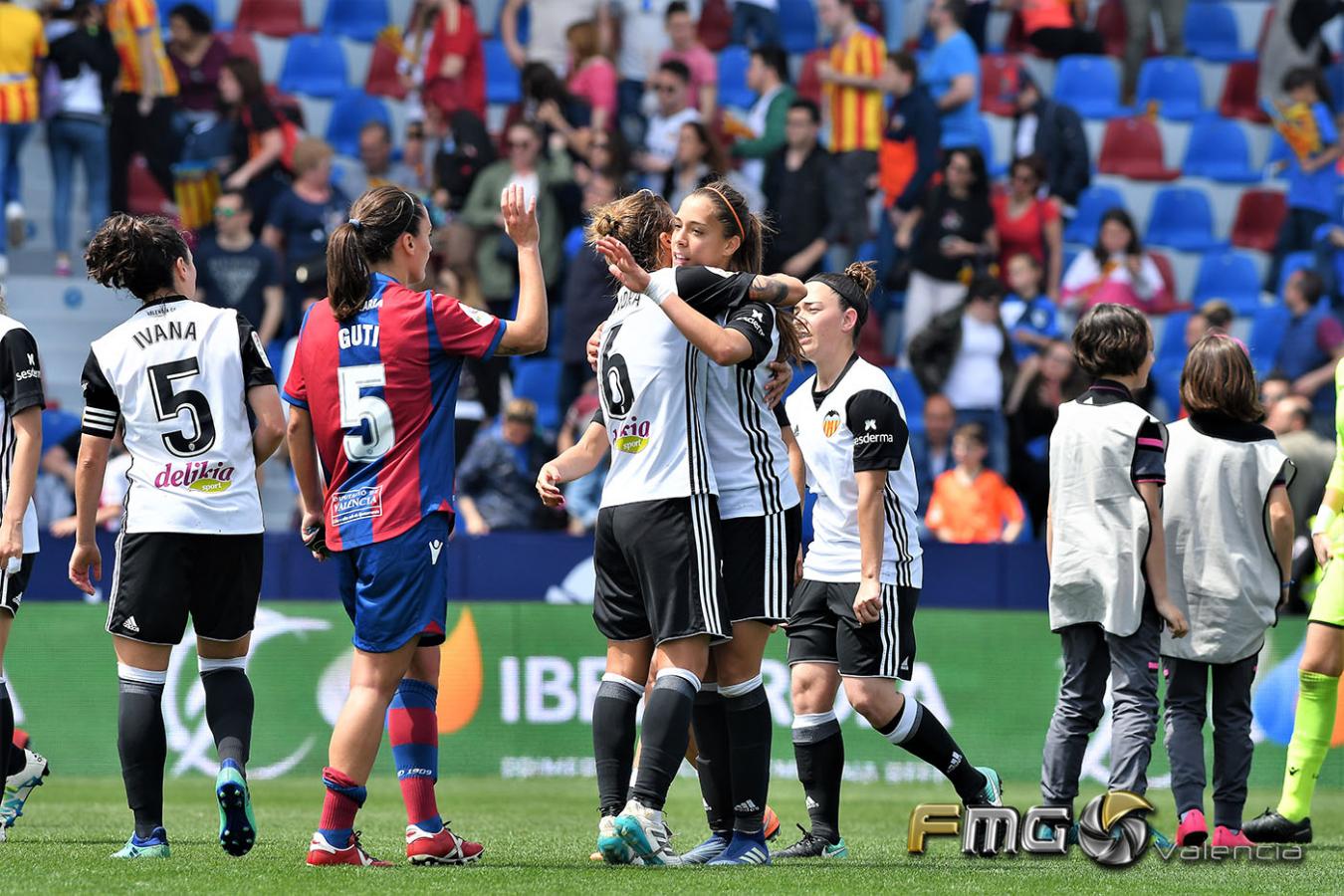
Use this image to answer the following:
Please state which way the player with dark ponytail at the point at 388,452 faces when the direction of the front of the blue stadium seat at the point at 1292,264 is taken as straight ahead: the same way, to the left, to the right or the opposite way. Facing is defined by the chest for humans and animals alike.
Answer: the opposite way

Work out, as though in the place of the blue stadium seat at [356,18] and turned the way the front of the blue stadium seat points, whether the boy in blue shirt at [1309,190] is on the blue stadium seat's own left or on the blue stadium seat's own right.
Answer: on the blue stadium seat's own left

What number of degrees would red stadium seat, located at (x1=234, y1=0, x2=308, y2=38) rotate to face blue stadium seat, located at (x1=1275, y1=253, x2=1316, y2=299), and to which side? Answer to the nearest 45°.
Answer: approximately 90° to its left

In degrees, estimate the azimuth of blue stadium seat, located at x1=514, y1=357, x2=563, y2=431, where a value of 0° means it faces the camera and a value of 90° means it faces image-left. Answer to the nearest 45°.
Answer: approximately 0°

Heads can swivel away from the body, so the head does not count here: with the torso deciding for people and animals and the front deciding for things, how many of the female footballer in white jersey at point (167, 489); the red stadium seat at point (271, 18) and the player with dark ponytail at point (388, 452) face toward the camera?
1

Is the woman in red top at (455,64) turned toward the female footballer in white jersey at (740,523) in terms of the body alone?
yes

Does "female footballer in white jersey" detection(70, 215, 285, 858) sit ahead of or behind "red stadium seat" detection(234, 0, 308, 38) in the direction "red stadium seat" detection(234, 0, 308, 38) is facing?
ahead

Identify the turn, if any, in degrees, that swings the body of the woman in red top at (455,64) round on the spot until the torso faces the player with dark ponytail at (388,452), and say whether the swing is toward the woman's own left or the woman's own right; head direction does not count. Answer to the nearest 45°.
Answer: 0° — they already face them

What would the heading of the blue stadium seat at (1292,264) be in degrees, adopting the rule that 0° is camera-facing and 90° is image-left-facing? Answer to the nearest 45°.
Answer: approximately 0°

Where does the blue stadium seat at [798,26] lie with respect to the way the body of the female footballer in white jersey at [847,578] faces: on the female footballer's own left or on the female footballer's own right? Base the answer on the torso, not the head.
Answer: on the female footballer's own right

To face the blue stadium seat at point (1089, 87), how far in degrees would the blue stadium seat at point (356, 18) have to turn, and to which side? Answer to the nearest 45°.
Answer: approximately 90° to its left

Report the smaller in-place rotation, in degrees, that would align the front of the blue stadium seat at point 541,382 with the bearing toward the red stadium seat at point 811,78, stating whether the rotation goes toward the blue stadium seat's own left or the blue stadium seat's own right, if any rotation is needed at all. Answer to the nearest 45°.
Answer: approximately 135° to the blue stadium seat's own left

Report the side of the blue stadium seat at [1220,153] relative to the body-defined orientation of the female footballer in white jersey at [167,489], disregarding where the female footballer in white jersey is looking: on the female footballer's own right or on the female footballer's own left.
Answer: on the female footballer's own right
